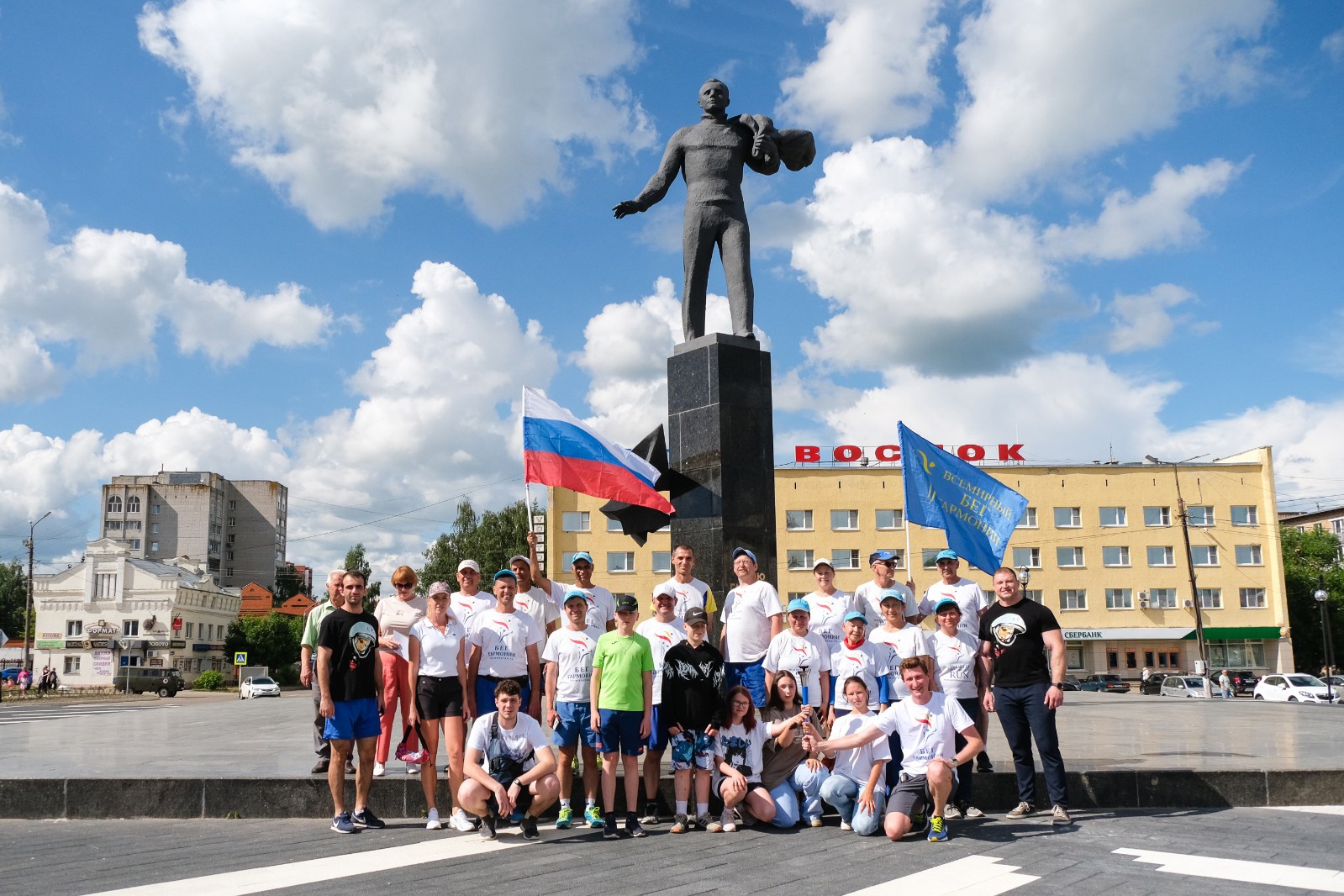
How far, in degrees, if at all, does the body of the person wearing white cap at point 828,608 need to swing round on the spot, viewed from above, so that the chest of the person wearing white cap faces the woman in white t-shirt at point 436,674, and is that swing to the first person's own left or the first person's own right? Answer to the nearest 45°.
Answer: approximately 90° to the first person's own right

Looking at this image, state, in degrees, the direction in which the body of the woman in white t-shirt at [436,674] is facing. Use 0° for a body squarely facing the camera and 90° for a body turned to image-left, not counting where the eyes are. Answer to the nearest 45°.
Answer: approximately 0°

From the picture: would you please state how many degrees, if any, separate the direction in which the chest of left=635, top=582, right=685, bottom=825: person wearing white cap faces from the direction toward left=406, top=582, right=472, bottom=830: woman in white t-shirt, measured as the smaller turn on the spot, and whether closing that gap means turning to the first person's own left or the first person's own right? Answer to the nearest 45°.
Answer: approximately 90° to the first person's own right

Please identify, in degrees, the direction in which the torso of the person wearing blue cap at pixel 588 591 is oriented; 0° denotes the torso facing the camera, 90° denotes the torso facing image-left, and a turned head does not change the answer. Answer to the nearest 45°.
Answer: approximately 0°

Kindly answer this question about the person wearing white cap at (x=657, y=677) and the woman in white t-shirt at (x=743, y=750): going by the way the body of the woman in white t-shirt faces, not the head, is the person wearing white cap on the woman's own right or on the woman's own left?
on the woman's own right
